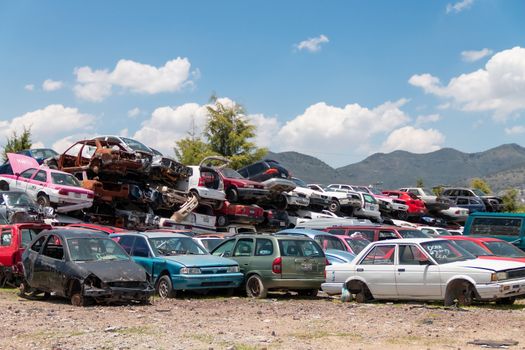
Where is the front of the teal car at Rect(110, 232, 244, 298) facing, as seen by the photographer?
facing the viewer and to the right of the viewer

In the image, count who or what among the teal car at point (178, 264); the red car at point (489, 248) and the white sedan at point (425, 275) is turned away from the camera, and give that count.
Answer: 0

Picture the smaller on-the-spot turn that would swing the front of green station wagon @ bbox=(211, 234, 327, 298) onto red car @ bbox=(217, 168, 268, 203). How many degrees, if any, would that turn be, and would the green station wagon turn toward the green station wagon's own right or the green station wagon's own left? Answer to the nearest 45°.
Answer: approximately 45° to the green station wagon's own right

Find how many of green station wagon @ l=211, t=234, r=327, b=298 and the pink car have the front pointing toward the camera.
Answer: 0

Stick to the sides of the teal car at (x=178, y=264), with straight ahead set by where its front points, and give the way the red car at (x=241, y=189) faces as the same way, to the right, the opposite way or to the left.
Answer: the same way

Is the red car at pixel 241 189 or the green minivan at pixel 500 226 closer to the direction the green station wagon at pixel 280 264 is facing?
the red car

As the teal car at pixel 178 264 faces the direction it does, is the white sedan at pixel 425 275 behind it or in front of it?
in front

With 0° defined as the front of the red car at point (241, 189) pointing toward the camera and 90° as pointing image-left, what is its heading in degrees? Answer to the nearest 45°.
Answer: approximately 315°

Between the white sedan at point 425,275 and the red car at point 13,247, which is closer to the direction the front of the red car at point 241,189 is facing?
the white sedan

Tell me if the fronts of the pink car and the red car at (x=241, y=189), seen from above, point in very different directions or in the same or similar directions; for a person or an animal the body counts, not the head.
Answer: very different directions
